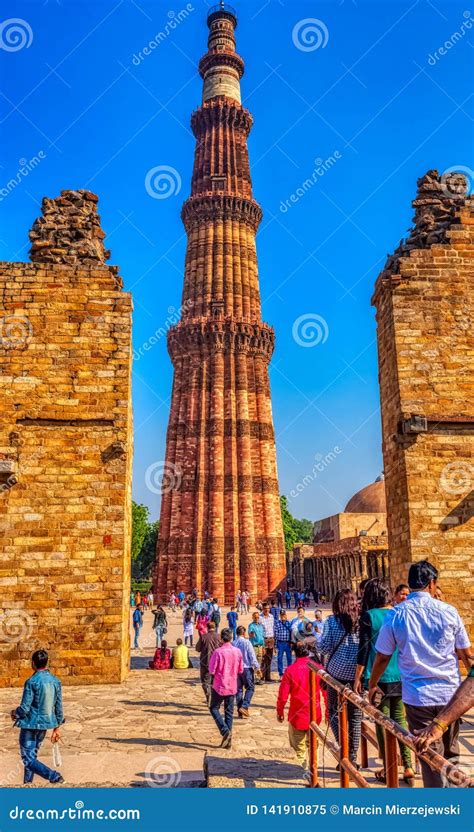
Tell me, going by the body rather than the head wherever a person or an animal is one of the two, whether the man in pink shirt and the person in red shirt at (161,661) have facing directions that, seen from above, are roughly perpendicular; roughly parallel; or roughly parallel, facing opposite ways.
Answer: roughly parallel

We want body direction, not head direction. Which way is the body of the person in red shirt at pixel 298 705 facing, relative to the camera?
away from the camera
